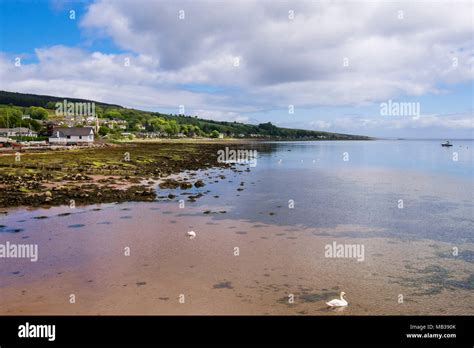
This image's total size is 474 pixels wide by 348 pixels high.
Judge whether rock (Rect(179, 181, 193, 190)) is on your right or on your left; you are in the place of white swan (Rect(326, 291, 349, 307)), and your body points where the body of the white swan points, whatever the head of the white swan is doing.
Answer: on your left

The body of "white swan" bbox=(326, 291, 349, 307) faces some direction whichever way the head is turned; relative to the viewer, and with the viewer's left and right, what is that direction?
facing to the right of the viewer
